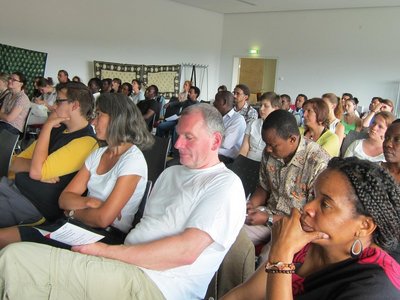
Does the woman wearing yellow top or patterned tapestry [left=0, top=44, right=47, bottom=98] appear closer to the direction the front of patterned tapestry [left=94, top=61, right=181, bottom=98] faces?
the woman wearing yellow top

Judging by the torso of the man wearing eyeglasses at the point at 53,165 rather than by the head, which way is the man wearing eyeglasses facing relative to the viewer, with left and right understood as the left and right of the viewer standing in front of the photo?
facing to the left of the viewer

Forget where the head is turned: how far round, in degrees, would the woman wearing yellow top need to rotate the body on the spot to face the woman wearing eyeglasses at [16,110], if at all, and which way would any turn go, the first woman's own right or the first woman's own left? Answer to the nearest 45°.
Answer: approximately 45° to the first woman's own right

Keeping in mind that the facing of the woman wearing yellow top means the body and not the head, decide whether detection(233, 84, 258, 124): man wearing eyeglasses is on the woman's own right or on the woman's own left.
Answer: on the woman's own right

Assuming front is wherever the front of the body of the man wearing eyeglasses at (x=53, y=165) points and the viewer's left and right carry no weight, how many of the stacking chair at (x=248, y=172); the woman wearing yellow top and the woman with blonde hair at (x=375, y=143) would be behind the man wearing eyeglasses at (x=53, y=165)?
3

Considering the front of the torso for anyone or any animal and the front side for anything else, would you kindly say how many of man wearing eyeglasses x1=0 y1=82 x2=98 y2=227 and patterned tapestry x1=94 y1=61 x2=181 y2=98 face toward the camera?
1

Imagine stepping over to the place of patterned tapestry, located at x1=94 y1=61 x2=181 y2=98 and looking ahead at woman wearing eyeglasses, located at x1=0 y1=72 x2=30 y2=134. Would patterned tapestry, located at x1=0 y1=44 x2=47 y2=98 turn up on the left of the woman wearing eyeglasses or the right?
right

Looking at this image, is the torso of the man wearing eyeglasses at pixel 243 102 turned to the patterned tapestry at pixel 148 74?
no

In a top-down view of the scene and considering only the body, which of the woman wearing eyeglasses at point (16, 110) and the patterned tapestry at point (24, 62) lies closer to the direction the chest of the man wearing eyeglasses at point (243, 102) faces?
the woman wearing eyeglasses

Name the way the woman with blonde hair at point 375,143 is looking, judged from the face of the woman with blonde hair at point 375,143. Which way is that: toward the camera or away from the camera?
toward the camera

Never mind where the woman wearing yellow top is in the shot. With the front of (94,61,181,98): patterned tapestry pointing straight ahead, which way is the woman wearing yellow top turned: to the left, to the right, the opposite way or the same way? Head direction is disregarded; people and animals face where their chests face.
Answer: to the right

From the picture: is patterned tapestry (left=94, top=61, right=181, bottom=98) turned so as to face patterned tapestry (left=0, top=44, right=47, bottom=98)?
no

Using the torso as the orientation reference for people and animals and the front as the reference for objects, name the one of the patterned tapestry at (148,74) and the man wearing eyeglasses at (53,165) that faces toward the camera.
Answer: the patterned tapestry

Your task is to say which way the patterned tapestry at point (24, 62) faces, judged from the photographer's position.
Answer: facing the viewer and to the right of the viewer

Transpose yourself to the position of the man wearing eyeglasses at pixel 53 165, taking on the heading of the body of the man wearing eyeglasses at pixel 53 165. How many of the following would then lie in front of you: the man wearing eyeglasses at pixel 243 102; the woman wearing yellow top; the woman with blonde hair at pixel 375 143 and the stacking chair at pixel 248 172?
0

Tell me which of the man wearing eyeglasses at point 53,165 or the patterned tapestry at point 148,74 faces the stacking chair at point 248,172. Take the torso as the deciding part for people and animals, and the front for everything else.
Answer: the patterned tapestry

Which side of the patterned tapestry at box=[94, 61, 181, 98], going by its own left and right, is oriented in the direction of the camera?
front

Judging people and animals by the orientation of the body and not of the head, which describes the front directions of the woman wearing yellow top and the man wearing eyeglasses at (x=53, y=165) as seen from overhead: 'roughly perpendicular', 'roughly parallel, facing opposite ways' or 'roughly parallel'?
roughly parallel
